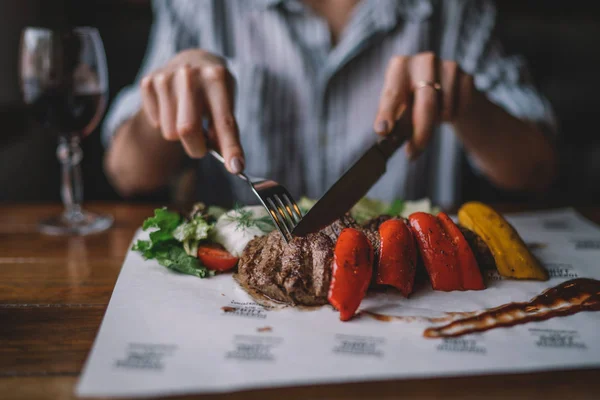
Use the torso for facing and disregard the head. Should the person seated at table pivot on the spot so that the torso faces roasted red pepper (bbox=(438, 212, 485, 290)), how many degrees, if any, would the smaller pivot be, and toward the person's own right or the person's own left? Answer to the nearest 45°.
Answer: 0° — they already face it

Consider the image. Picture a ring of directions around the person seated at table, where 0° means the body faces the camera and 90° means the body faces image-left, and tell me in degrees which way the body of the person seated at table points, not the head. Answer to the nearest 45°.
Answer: approximately 0°

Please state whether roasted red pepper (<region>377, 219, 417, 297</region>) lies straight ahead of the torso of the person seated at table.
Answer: yes

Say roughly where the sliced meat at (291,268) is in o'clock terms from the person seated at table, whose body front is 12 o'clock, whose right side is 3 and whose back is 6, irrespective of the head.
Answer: The sliced meat is roughly at 12 o'clock from the person seated at table.

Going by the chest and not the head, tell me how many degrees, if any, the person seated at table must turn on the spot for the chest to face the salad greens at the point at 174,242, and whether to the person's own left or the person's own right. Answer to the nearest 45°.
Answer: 0° — they already face it
